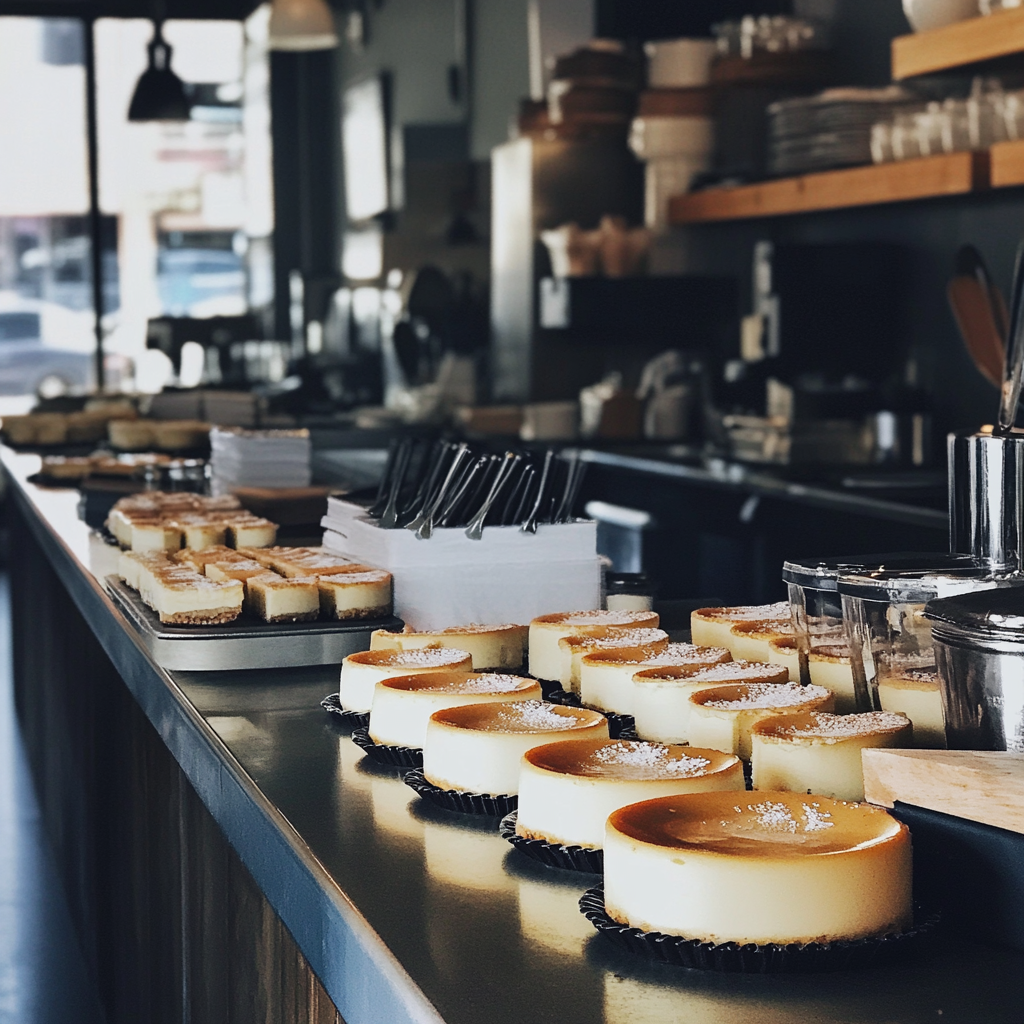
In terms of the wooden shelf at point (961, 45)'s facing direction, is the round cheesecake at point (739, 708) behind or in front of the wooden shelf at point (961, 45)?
in front

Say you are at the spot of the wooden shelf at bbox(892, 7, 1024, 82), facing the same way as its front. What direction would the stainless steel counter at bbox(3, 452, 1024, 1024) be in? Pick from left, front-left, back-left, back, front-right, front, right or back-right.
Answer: front-left

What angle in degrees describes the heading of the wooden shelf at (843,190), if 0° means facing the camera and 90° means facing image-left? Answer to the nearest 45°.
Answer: approximately 45°

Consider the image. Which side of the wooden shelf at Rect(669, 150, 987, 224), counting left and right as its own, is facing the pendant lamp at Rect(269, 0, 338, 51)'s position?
right

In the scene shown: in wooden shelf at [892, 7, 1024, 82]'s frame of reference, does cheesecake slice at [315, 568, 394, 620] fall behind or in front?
in front

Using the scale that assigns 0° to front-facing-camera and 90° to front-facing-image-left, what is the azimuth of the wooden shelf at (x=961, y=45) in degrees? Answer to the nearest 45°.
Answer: approximately 45°

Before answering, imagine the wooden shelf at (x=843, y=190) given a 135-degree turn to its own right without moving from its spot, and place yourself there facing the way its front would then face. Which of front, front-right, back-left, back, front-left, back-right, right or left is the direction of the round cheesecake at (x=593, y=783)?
back

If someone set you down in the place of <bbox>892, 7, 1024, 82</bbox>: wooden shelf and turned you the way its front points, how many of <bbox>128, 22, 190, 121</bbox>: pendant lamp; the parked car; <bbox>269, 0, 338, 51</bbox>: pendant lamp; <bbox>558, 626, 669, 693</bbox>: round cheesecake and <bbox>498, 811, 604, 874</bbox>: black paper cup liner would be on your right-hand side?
3

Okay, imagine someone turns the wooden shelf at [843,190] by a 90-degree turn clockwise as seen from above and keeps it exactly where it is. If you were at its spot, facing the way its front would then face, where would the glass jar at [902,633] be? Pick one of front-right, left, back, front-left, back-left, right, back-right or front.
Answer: back-left

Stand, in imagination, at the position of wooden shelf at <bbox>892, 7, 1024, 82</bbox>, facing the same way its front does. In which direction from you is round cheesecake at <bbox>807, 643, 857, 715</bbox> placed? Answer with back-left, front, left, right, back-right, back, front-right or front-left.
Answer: front-left

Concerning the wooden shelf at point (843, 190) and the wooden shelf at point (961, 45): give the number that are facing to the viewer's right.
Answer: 0

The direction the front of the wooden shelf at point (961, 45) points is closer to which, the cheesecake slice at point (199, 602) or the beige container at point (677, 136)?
the cheesecake slice
